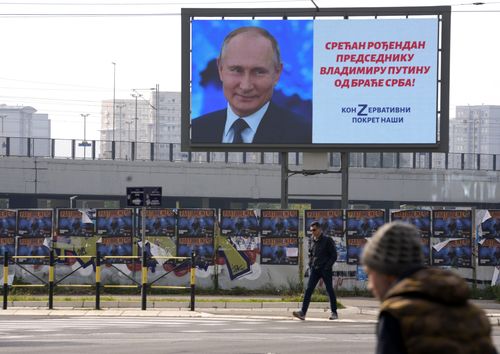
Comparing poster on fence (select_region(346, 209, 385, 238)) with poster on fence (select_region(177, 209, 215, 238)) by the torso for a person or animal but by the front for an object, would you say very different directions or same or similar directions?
same or similar directions

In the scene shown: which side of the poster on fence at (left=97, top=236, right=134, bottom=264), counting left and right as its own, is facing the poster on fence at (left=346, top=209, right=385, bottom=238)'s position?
left

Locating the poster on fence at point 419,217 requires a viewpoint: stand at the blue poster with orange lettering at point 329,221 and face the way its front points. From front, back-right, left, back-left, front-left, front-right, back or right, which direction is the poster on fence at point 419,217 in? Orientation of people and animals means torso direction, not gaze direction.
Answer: left

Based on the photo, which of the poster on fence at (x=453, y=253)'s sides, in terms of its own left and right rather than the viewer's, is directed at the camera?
front

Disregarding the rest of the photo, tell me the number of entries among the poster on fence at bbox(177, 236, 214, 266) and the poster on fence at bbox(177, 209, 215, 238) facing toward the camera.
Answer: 2

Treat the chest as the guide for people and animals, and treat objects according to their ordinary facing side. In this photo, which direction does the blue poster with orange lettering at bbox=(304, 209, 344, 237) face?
toward the camera

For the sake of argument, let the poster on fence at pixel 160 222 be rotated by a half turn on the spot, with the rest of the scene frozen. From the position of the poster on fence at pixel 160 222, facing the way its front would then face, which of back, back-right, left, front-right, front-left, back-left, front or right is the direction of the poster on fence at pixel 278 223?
right

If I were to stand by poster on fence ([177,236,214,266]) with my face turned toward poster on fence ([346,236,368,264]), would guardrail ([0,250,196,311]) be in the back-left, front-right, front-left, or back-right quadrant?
back-right

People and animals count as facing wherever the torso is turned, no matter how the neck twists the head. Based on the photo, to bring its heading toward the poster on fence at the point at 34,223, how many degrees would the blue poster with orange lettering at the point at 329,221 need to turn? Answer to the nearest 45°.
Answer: approximately 90° to its right

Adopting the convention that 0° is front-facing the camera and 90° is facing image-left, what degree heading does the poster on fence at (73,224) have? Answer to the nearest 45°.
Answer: approximately 0°

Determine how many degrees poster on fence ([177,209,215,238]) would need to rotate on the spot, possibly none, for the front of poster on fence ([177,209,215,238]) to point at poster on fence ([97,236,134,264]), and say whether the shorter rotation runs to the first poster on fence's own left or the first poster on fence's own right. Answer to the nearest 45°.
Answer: approximately 90° to the first poster on fence's own right

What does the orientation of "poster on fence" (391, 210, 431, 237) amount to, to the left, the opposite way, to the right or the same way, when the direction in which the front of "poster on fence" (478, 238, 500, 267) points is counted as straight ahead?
the same way

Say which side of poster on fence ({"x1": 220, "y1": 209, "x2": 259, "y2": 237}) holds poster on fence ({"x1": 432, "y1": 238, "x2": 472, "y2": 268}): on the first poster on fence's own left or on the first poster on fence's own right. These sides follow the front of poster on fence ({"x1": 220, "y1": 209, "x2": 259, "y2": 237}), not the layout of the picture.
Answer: on the first poster on fence's own left

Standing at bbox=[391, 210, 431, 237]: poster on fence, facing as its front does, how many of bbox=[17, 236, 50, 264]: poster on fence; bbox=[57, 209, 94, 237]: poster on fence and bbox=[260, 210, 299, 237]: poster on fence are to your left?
0
